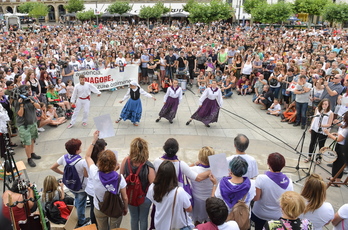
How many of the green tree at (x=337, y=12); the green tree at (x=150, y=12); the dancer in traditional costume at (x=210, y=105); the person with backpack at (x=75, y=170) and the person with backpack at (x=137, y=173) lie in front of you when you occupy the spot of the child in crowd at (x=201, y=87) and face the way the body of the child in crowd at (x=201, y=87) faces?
3

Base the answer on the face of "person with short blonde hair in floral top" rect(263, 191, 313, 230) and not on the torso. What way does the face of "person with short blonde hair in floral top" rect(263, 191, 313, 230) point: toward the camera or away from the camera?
away from the camera

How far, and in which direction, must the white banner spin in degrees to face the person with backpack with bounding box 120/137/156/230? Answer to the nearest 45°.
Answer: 0° — it already faces them

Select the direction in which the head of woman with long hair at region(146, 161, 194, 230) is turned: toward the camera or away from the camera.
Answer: away from the camera

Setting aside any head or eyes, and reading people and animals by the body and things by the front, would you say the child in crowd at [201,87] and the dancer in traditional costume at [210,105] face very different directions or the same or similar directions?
same or similar directions

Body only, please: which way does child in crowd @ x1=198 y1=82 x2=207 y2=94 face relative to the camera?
toward the camera

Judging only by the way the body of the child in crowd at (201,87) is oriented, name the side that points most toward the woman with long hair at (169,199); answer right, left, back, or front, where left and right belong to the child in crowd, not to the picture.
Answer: front

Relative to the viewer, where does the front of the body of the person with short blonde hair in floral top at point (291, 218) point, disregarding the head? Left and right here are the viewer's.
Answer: facing away from the viewer

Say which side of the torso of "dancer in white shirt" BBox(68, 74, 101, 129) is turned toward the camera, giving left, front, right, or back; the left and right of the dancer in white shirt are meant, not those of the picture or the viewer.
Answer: front

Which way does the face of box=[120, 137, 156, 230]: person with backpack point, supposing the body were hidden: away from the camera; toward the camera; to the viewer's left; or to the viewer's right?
away from the camera

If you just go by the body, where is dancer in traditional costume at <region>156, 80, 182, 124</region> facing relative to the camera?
toward the camera

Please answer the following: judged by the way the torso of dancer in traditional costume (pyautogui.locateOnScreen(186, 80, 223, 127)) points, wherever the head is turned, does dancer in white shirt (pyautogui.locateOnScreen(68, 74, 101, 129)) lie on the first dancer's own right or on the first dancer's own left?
on the first dancer's own right

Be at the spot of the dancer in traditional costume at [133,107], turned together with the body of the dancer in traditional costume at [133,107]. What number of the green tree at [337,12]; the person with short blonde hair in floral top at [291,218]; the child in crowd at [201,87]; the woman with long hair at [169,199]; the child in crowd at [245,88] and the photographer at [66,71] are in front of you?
2

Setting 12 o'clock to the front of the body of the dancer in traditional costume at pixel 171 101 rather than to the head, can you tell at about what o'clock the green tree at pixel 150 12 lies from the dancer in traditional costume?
The green tree is roughly at 6 o'clock from the dancer in traditional costume.

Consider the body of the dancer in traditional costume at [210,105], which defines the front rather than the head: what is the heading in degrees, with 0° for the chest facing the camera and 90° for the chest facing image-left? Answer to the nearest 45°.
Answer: approximately 0°

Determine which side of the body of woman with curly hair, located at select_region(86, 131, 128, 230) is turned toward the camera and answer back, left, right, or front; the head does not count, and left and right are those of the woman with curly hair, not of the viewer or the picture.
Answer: back

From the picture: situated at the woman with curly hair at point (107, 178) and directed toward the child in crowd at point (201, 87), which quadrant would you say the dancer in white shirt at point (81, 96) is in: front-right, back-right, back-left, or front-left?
front-left
